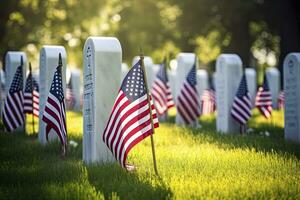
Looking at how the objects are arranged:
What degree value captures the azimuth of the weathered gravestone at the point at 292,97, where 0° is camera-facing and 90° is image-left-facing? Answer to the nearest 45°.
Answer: approximately 45°

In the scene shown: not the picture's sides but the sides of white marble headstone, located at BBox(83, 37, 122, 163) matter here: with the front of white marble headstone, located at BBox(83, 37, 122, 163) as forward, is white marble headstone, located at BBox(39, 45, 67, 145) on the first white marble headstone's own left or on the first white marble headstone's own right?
on the first white marble headstone's own right

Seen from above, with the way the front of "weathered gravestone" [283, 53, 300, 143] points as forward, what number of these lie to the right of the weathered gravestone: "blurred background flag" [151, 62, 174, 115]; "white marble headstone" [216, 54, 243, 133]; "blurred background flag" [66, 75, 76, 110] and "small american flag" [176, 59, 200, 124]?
4

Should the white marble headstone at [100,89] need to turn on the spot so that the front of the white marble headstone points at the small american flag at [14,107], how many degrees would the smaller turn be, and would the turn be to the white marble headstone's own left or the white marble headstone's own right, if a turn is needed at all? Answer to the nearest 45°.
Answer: approximately 45° to the white marble headstone's own right

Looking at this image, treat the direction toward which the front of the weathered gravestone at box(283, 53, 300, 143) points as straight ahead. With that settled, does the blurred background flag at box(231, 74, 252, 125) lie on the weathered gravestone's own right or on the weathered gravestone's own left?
on the weathered gravestone's own right

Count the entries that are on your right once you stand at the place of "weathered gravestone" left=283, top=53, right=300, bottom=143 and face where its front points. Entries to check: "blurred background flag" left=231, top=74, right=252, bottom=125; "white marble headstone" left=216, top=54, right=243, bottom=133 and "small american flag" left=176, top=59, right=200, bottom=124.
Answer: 3

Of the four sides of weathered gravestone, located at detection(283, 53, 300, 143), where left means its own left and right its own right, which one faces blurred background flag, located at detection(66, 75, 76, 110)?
right
